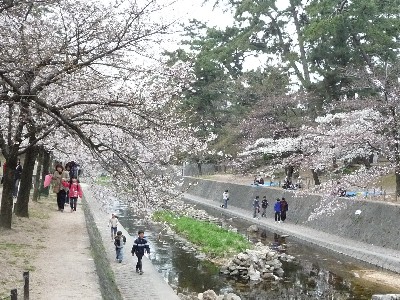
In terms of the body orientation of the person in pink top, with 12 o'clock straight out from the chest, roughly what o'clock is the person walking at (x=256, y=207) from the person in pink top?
The person walking is roughly at 8 o'clock from the person in pink top.

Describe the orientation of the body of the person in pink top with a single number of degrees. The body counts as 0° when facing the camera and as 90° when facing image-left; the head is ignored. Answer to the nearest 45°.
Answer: approximately 0°

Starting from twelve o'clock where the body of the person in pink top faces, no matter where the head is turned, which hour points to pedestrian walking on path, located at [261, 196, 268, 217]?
The pedestrian walking on path is roughly at 8 o'clock from the person in pink top.

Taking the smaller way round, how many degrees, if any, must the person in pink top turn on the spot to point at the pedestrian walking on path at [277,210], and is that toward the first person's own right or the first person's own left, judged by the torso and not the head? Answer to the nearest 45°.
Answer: approximately 90° to the first person's own left

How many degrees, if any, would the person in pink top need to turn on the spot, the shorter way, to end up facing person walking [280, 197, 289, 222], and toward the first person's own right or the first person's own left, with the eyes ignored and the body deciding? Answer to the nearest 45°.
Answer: approximately 90° to the first person's own left
